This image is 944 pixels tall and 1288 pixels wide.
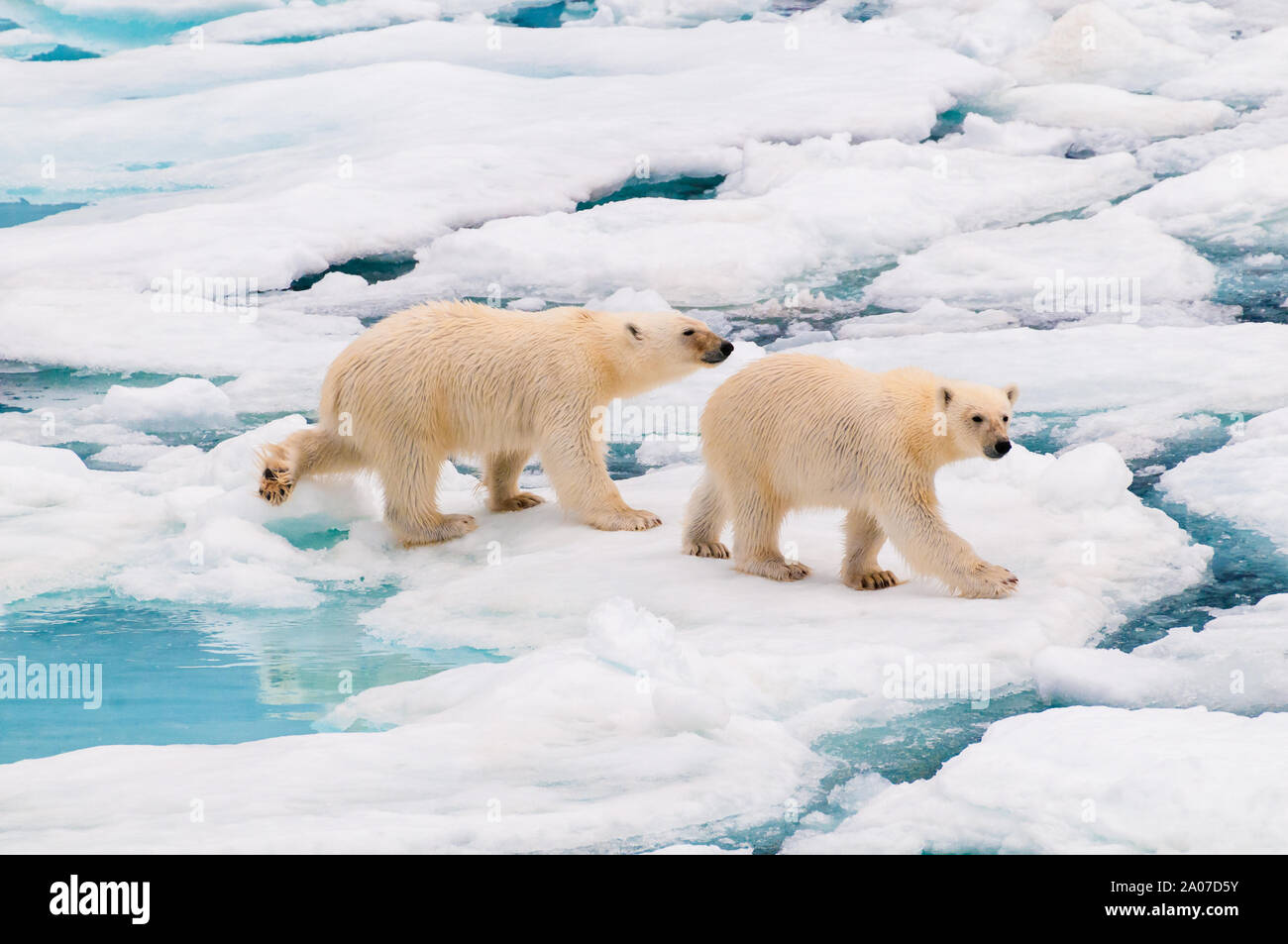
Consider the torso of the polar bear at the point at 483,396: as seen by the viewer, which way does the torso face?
to the viewer's right

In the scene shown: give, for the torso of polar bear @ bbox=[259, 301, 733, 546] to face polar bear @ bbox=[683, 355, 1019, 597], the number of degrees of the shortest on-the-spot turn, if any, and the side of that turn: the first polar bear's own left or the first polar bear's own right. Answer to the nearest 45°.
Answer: approximately 45° to the first polar bear's own right
